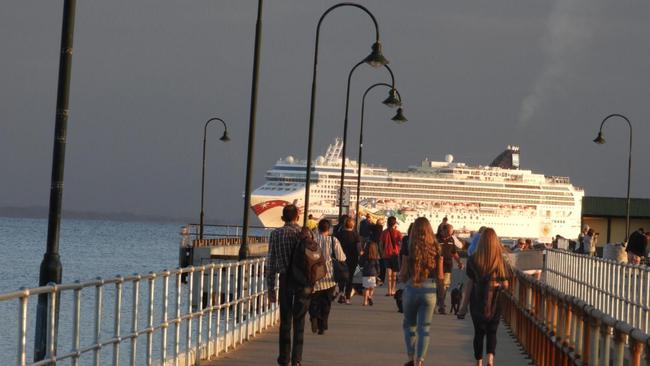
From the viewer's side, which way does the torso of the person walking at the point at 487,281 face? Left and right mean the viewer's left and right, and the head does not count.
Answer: facing away from the viewer

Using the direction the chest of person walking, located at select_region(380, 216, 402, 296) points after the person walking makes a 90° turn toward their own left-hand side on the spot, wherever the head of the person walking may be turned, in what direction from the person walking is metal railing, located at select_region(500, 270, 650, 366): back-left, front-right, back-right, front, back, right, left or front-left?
left

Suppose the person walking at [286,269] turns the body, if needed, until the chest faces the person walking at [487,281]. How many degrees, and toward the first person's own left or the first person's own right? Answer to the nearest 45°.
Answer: approximately 90° to the first person's own right

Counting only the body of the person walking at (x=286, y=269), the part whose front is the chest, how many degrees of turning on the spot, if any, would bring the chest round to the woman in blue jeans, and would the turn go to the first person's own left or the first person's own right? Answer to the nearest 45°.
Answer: approximately 90° to the first person's own right

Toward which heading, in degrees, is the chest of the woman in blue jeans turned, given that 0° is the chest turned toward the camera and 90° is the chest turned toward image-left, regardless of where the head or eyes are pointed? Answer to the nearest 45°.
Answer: approximately 180°

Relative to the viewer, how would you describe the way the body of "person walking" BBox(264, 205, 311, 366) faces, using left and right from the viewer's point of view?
facing away from the viewer

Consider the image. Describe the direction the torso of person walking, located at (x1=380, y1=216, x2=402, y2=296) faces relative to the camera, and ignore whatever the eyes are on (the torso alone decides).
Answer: away from the camera

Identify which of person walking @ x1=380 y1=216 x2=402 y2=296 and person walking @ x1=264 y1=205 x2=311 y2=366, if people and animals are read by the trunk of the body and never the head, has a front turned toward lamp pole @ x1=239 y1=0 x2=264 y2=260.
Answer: person walking @ x1=264 y1=205 x2=311 y2=366

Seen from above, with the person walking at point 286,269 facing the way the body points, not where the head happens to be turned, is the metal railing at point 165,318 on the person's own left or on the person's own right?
on the person's own left

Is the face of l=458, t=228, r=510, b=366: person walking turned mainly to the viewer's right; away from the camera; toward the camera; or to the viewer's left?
away from the camera

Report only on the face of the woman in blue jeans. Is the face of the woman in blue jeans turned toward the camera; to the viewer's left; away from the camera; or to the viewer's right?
away from the camera

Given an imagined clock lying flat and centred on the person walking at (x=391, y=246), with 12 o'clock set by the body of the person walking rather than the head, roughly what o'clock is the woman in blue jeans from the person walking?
The woman in blue jeans is roughly at 6 o'clock from the person walking.
